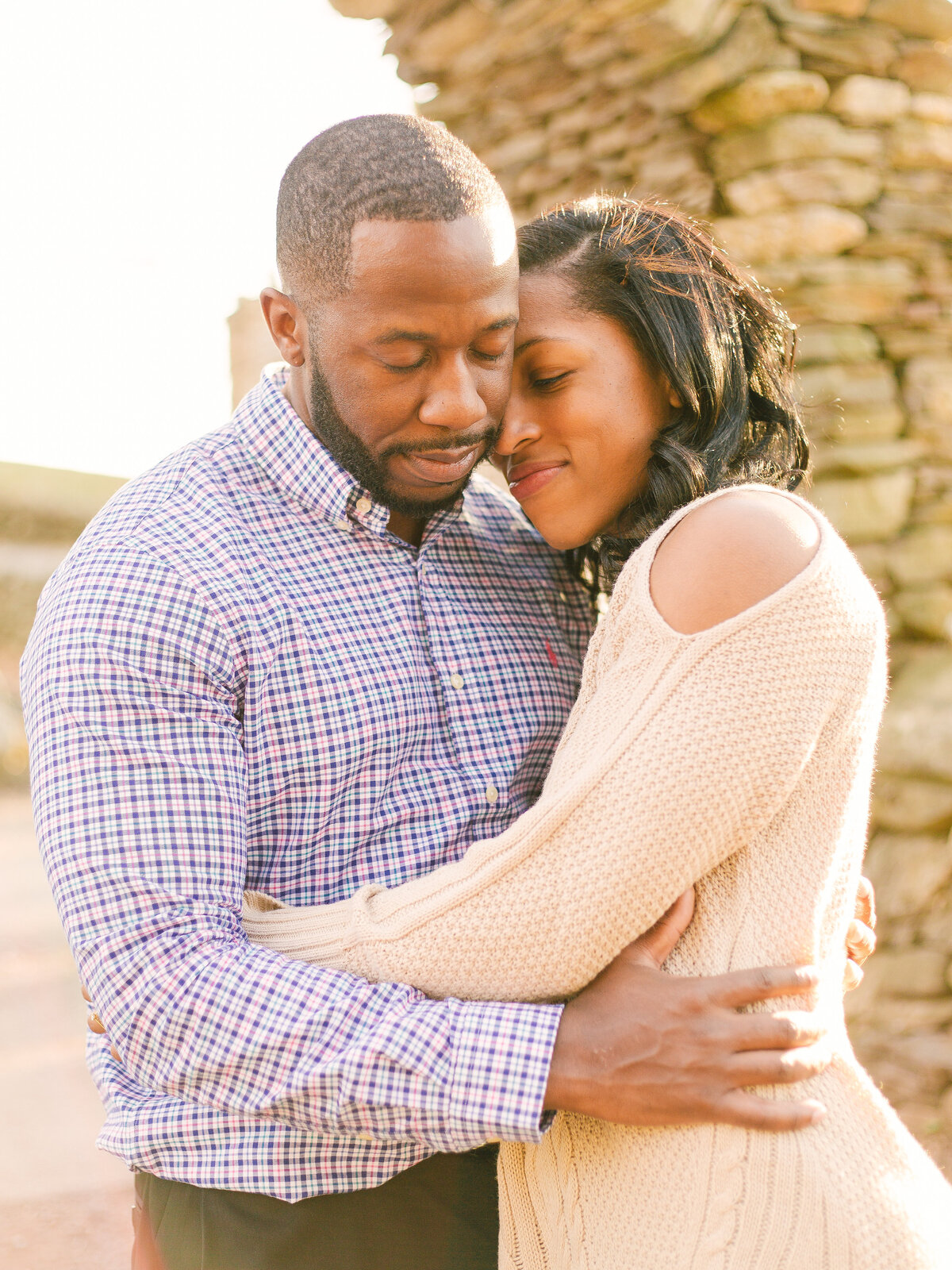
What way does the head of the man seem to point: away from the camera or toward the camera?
toward the camera

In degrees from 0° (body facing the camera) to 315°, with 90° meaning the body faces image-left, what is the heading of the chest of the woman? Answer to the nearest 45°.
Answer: approximately 90°

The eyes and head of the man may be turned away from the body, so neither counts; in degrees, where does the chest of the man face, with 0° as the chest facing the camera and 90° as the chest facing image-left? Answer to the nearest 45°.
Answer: approximately 315°

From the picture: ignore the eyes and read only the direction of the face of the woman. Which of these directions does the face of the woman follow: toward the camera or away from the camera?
toward the camera
